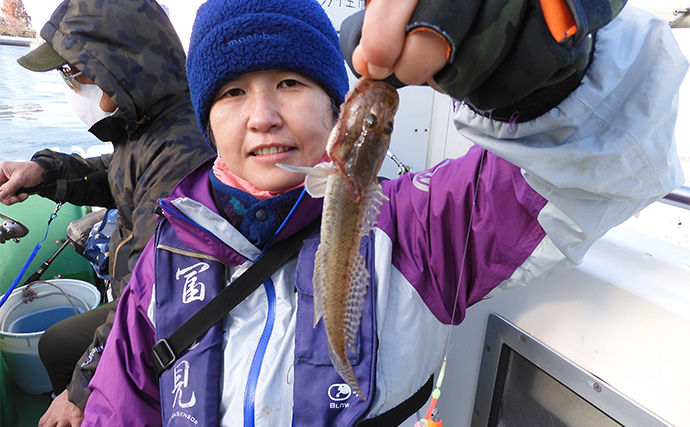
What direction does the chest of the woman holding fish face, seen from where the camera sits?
toward the camera

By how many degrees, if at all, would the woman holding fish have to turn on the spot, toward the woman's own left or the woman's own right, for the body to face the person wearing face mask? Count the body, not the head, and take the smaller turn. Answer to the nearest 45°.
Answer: approximately 135° to the woman's own right

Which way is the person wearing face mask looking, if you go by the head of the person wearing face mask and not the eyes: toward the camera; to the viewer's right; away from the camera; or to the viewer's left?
to the viewer's left

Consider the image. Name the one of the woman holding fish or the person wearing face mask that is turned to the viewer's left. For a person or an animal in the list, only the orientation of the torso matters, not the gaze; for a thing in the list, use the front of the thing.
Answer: the person wearing face mask

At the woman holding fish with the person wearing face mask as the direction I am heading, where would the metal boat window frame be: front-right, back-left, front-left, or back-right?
back-right

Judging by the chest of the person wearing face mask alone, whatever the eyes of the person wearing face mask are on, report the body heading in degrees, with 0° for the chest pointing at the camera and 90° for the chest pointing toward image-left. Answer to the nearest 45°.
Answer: approximately 90°

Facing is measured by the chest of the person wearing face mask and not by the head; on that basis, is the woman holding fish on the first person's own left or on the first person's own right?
on the first person's own left

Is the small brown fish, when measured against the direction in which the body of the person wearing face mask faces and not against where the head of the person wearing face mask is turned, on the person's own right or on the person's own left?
on the person's own left

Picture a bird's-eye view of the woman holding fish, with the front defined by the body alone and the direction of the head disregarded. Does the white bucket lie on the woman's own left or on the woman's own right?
on the woman's own right
